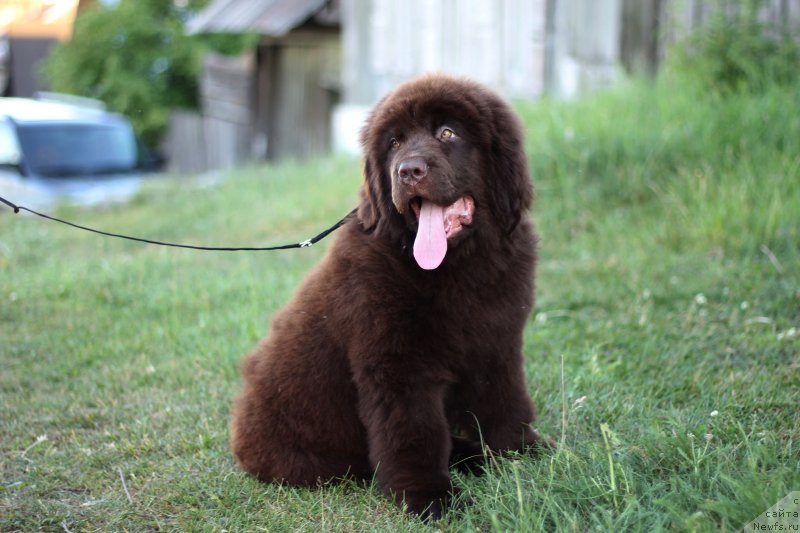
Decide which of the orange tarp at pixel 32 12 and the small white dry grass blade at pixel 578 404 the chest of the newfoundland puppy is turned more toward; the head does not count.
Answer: the small white dry grass blade

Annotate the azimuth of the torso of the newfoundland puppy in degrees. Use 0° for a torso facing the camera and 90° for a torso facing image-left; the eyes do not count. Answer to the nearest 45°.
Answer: approximately 315°

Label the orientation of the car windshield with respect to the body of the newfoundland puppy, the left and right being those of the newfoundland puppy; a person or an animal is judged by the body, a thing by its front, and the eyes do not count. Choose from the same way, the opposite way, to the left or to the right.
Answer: the same way

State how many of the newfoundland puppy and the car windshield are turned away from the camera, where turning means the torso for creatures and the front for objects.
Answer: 0

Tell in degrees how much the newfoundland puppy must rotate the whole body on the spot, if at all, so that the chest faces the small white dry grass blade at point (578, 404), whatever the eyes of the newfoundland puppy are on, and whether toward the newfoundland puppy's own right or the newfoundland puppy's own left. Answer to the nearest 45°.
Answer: approximately 90° to the newfoundland puppy's own left

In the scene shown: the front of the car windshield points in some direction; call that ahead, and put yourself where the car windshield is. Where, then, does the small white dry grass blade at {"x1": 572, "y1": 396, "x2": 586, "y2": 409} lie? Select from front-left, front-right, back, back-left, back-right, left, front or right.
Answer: front-right

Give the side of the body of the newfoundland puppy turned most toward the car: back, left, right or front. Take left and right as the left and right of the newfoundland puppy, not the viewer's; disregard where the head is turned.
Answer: back

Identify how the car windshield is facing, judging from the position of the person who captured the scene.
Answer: facing the viewer and to the right of the viewer

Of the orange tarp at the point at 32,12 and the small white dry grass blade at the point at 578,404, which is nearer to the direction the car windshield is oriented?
the small white dry grass blade
